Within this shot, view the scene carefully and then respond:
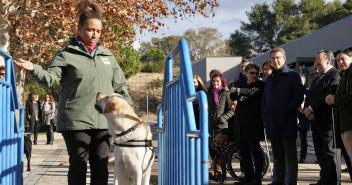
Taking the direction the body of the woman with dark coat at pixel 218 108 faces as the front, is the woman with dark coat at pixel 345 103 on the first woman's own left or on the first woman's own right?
on the first woman's own left

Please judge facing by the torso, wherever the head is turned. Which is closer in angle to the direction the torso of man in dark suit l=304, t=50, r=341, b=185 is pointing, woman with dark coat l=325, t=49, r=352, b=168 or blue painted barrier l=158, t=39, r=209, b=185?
the blue painted barrier

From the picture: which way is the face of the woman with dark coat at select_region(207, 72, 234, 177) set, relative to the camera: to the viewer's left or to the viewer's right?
to the viewer's left

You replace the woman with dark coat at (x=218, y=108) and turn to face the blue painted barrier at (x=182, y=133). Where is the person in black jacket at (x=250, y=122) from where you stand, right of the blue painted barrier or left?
left

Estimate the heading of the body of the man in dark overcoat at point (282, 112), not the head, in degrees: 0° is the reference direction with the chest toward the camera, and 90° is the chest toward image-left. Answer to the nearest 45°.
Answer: approximately 45°

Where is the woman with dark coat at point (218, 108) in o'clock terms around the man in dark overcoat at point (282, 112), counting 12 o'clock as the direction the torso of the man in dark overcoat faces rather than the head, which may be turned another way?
The woman with dark coat is roughly at 3 o'clock from the man in dark overcoat.

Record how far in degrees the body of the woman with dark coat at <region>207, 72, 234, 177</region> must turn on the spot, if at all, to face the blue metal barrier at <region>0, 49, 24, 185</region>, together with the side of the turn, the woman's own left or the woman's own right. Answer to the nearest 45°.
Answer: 0° — they already face it

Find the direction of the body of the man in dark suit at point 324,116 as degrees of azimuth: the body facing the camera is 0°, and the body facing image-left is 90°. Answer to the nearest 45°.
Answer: approximately 45°

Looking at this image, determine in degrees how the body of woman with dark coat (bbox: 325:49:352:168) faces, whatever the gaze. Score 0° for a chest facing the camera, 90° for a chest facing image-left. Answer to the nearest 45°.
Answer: approximately 45°

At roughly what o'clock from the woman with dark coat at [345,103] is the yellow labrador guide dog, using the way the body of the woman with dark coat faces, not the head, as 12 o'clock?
The yellow labrador guide dog is roughly at 12 o'clock from the woman with dark coat.
